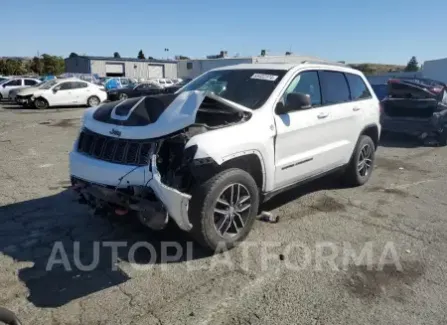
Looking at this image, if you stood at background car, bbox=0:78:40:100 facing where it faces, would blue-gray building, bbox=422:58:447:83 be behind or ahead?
behind

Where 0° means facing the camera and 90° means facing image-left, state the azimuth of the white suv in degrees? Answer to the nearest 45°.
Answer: approximately 45°

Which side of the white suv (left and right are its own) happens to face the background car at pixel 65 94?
right

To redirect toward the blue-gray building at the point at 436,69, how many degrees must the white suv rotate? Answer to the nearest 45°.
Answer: approximately 180°

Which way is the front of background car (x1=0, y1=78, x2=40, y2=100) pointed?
to the viewer's left
